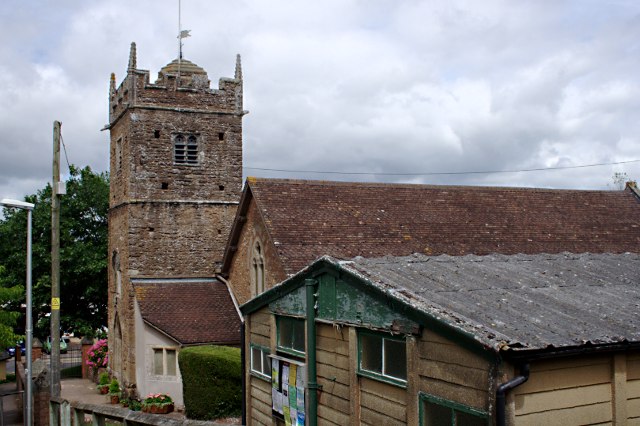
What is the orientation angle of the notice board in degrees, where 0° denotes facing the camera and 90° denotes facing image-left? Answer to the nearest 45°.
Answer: approximately 45°

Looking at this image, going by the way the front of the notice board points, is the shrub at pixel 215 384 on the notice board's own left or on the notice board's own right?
on the notice board's own right

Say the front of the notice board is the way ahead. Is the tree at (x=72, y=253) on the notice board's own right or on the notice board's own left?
on the notice board's own right

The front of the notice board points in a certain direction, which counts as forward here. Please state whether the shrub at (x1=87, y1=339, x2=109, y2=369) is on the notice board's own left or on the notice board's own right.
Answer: on the notice board's own right

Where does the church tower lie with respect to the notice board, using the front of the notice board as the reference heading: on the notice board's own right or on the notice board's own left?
on the notice board's own right

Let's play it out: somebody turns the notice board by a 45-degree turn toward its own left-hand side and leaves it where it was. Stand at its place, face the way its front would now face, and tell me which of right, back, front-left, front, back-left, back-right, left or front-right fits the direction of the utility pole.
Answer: back-right
